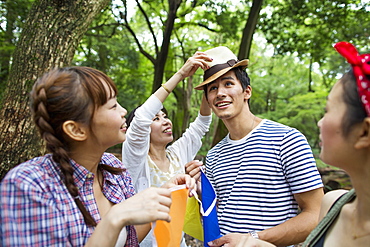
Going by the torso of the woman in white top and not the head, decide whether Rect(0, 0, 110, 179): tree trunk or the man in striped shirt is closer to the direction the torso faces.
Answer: the man in striped shirt

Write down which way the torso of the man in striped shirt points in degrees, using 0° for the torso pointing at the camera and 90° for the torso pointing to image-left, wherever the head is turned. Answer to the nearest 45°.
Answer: approximately 45°

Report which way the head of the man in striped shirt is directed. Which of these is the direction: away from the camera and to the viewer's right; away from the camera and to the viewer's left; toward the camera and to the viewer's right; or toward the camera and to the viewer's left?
toward the camera and to the viewer's left

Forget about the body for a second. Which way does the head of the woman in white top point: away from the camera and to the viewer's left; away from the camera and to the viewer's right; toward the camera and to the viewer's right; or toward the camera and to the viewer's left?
toward the camera and to the viewer's right

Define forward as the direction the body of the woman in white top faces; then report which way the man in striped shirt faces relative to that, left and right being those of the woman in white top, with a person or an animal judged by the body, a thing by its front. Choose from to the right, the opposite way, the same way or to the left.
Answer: to the right

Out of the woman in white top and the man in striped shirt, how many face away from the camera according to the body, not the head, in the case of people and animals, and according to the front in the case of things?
0

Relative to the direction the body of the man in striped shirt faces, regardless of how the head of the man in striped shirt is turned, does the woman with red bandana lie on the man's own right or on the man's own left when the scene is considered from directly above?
on the man's own left

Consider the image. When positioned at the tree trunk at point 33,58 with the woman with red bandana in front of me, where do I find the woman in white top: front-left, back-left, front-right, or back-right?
front-left

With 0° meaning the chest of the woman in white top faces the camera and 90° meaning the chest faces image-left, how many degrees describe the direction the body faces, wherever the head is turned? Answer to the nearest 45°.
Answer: approximately 315°

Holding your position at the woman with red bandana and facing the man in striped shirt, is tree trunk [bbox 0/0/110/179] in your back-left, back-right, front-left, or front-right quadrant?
front-left

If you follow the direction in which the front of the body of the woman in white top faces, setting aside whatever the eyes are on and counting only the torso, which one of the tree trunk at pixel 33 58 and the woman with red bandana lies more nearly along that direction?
the woman with red bandana
